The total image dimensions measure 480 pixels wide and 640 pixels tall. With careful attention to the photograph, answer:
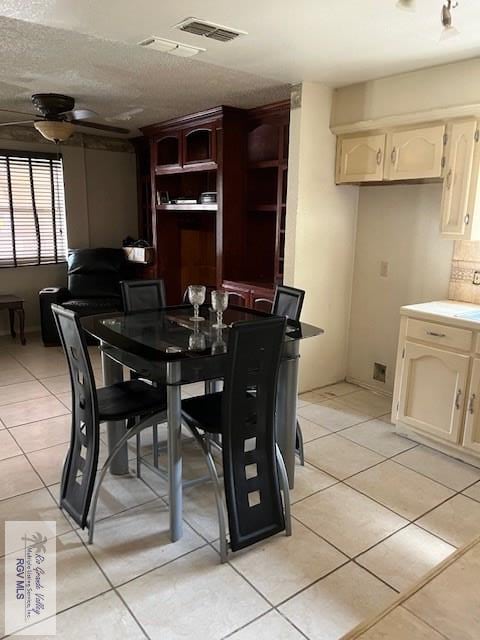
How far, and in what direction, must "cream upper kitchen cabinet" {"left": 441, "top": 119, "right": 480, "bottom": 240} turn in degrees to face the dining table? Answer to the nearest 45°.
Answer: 0° — it already faces it

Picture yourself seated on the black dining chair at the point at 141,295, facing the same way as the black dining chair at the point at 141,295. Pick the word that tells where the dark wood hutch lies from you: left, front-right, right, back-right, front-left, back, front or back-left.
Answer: left

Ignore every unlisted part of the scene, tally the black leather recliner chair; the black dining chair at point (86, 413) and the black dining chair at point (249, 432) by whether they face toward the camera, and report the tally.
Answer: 1

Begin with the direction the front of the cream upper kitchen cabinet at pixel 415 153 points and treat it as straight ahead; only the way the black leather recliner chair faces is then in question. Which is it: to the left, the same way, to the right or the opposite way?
to the left

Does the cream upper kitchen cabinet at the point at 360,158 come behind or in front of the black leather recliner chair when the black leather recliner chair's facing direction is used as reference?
in front

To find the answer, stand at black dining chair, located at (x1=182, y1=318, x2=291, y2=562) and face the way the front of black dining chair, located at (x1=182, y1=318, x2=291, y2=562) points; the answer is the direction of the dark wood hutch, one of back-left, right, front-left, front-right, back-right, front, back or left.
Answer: front-right

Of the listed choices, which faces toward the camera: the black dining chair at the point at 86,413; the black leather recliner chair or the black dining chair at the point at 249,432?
the black leather recliner chair

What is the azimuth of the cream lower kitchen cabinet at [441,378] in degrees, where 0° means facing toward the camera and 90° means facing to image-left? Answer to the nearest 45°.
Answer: approximately 45°

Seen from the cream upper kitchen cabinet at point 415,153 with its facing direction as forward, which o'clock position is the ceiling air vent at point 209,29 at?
The ceiling air vent is roughly at 12 o'clock from the cream upper kitchen cabinet.

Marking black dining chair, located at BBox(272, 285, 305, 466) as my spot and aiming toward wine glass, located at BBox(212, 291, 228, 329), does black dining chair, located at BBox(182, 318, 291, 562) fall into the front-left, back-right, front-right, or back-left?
front-left

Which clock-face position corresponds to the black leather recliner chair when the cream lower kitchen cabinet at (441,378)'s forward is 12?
The black leather recliner chair is roughly at 2 o'clock from the cream lower kitchen cabinet.

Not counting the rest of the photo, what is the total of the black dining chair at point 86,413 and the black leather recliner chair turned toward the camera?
1

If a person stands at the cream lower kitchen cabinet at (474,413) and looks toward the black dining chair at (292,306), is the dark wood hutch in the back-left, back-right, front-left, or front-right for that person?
front-right

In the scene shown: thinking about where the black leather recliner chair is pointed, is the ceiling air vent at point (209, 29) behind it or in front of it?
in front

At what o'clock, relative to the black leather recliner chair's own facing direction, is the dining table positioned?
The dining table is roughly at 12 o'clock from the black leather recliner chair.

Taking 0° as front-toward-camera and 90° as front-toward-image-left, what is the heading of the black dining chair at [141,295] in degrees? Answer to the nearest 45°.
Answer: approximately 315°

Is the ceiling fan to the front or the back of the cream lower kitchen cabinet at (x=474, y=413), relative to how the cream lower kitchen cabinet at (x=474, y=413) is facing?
to the front
